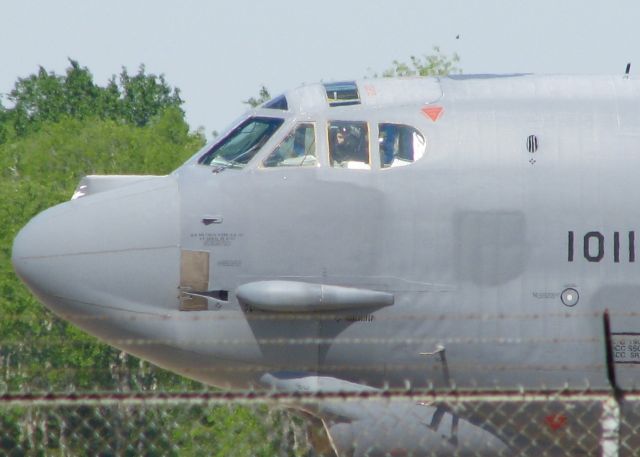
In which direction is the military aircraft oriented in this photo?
to the viewer's left
